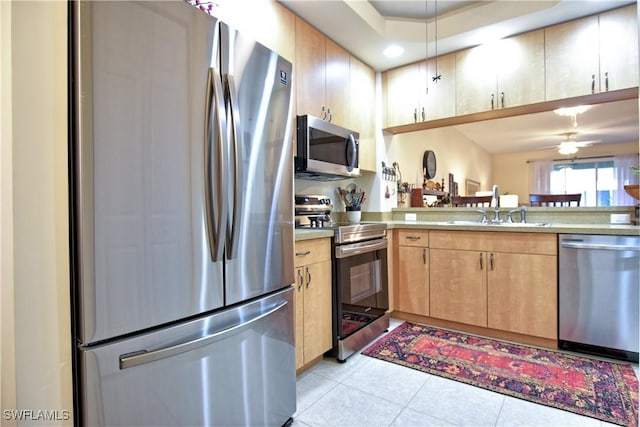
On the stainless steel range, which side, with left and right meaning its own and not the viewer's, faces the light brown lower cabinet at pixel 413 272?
left

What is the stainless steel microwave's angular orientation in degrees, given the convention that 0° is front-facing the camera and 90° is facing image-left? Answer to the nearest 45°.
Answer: approximately 315°

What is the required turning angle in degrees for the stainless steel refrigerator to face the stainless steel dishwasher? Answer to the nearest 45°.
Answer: approximately 45° to its left

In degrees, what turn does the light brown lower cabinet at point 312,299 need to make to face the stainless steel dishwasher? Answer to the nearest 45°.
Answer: approximately 45° to its left

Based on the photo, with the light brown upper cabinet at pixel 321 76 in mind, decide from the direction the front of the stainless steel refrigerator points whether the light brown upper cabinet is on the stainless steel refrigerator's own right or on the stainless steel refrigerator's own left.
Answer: on the stainless steel refrigerator's own left

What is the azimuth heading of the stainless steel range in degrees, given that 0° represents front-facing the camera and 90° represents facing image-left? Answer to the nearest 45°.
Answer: approximately 315°

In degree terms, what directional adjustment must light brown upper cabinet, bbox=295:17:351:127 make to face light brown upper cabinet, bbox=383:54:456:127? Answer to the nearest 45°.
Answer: approximately 90° to its left
